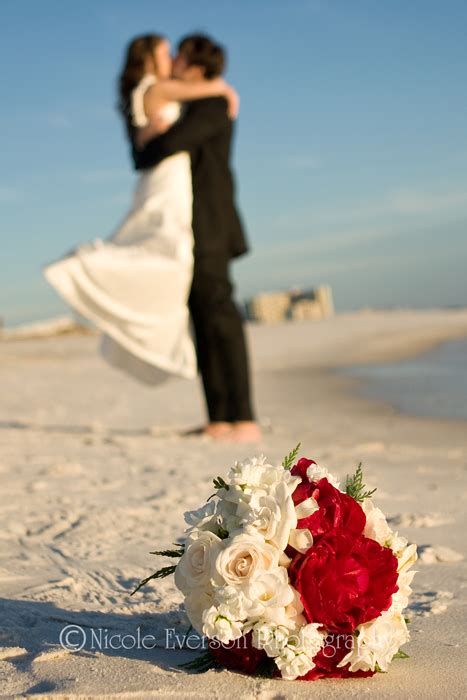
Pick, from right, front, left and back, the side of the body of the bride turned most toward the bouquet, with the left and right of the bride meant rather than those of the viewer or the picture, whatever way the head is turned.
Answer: right

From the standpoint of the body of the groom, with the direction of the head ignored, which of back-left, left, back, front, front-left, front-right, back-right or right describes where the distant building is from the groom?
right

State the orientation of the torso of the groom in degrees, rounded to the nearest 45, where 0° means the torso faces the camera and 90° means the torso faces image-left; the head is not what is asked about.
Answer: approximately 90°

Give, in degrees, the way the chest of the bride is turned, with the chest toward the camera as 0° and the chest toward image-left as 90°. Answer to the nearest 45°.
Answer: approximately 270°

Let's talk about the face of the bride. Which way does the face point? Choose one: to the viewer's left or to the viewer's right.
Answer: to the viewer's right

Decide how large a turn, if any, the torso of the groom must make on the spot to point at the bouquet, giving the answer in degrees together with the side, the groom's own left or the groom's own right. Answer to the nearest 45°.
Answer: approximately 90° to the groom's own left

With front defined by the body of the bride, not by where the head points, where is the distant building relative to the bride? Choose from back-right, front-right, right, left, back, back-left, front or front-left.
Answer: left
